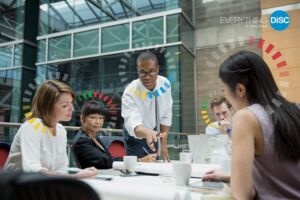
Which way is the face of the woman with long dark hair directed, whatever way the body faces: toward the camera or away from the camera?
away from the camera

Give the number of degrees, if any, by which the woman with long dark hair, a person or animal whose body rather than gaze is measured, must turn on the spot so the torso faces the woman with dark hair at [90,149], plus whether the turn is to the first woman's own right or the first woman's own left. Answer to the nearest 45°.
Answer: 0° — they already face them

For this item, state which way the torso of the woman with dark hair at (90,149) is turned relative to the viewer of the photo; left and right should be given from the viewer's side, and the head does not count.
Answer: facing the viewer and to the right of the viewer

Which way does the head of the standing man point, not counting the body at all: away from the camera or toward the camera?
toward the camera

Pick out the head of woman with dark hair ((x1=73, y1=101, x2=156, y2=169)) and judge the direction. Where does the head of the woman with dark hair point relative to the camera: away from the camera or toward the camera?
toward the camera

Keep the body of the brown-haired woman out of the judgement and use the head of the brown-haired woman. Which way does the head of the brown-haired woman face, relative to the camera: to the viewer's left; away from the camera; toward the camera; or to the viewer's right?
to the viewer's right

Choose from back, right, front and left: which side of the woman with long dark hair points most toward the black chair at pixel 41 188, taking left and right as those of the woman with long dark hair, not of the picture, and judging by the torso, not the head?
left

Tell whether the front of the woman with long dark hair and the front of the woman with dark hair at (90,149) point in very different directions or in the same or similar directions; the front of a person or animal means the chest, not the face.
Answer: very different directions

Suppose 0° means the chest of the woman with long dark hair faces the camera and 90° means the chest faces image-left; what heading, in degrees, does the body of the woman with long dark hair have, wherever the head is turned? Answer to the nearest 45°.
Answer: approximately 135°

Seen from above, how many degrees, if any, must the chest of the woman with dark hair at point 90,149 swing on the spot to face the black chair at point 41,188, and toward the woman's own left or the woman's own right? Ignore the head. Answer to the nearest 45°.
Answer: approximately 45° to the woman's own right

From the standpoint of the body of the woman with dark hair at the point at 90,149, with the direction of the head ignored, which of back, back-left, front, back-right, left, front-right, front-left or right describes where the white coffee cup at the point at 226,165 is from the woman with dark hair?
front

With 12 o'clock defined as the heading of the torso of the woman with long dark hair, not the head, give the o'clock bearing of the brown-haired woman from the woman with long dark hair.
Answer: The brown-haired woman is roughly at 11 o'clock from the woman with long dark hair.
